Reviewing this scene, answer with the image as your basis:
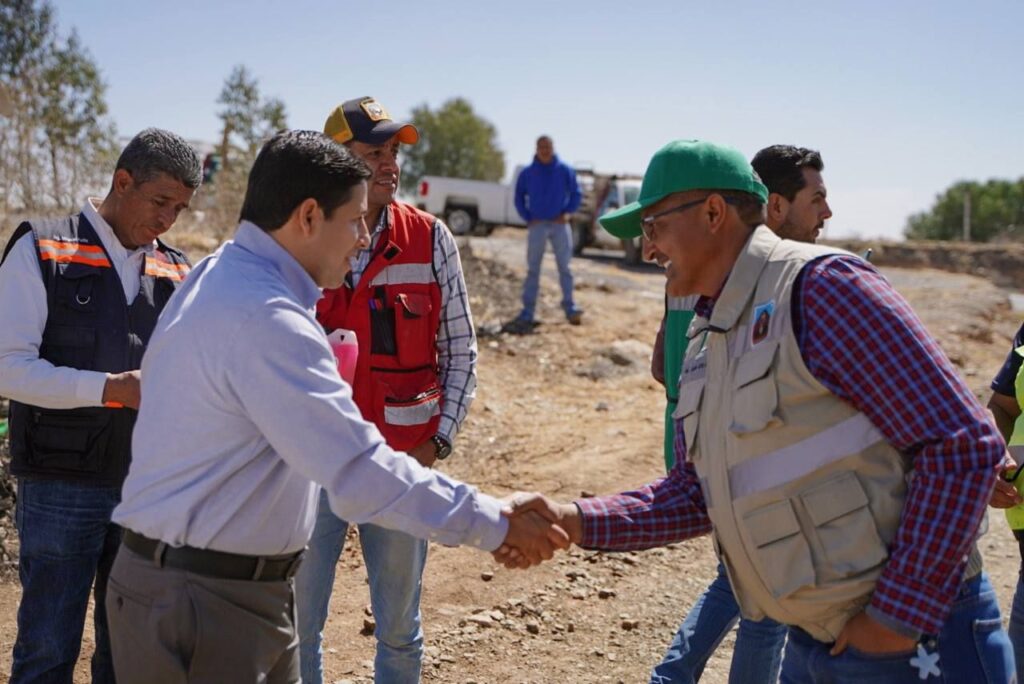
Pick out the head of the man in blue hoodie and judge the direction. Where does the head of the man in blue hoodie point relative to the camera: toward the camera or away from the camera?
toward the camera

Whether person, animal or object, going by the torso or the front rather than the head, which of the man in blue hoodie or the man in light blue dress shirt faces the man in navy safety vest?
the man in blue hoodie

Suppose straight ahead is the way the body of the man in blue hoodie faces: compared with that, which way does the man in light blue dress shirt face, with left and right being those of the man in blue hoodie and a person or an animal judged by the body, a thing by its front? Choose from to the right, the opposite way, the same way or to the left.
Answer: to the left

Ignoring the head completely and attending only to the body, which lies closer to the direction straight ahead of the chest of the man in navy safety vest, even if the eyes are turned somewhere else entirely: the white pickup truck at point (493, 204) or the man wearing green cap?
the man wearing green cap

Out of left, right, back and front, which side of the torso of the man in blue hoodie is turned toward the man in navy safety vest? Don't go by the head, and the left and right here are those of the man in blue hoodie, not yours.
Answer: front

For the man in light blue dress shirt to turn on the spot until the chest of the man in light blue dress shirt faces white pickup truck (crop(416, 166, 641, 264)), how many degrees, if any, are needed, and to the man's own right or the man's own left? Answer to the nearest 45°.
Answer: approximately 90° to the man's own left

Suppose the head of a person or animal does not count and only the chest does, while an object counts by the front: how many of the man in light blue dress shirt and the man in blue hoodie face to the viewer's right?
1

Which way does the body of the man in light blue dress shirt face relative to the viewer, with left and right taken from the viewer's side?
facing to the right of the viewer

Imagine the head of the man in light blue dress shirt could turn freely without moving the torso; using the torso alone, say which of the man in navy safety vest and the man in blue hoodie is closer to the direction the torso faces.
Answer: the man in blue hoodie

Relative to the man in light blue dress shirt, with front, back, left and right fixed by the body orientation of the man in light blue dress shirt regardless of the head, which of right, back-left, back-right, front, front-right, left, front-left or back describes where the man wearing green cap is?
front

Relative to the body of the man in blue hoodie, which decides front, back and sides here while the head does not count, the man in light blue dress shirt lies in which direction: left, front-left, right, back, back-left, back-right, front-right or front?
front

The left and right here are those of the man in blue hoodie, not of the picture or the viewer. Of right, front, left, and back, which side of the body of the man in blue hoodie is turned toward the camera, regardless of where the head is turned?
front

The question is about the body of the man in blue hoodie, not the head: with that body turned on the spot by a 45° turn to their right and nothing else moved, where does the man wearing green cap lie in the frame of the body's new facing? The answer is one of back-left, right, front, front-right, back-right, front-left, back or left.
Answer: front-left

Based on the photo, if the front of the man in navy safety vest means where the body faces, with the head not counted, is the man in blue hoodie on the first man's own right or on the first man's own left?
on the first man's own left

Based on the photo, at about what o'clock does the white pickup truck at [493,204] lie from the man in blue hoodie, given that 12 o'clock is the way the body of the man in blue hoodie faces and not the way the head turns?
The white pickup truck is roughly at 6 o'clock from the man in blue hoodie.

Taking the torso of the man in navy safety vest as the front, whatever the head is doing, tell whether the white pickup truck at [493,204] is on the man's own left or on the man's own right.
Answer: on the man's own left

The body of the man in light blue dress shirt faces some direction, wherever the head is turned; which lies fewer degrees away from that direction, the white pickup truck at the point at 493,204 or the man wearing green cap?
the man wearing green cap

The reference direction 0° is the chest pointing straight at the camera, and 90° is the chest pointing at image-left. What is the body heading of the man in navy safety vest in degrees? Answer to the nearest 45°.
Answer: approximately 315°
